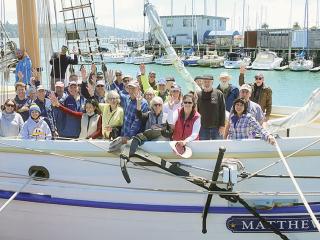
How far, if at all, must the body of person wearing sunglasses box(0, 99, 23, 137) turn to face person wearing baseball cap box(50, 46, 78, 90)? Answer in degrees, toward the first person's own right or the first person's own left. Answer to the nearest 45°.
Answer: approximately 180°

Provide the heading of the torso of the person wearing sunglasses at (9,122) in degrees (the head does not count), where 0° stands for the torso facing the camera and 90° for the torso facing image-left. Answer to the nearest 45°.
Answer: approximately 0°

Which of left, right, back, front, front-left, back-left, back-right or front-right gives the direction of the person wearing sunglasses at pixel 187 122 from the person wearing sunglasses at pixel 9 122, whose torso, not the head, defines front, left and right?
front-left

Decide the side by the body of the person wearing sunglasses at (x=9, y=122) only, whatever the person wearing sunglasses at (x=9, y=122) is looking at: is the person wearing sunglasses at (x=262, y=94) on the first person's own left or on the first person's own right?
on the first person's own left

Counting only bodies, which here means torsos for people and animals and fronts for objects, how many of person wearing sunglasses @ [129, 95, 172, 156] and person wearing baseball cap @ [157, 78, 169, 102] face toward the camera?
2

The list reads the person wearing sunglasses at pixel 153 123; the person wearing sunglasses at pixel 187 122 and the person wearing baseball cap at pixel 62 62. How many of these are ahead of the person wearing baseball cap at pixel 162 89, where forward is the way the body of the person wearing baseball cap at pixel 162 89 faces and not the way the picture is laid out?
2

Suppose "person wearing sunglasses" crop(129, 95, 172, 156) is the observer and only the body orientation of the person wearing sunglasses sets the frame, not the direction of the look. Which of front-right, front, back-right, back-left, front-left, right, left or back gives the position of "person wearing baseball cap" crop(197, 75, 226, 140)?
back-left

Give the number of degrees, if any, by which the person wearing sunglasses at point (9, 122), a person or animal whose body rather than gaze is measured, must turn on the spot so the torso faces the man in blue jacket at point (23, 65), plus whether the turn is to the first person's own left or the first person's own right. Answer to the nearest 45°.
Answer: approximately 180°

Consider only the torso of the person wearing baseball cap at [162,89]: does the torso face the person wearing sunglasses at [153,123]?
yes
